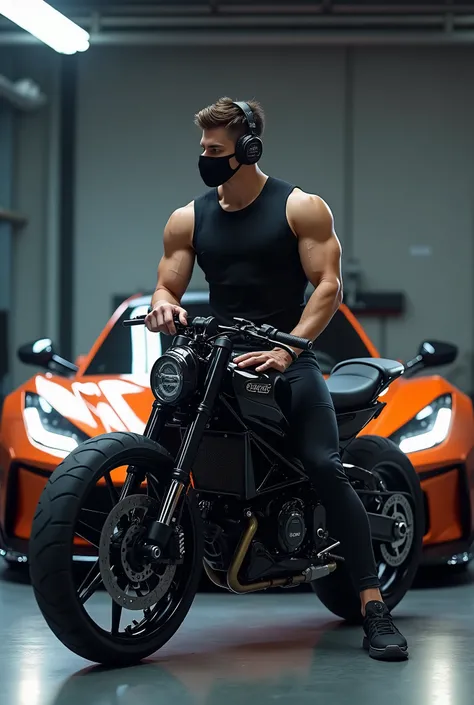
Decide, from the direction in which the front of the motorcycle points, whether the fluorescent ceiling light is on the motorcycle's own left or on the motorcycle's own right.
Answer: on the motorcycle's own right

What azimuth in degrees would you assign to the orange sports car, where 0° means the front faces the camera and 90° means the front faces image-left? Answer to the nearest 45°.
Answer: approximately 0°

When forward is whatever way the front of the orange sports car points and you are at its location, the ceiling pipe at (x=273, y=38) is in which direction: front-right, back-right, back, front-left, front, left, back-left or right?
back

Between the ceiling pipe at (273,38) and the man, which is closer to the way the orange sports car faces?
the man

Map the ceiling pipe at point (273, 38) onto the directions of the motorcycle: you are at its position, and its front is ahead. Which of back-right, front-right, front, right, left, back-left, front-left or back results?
back-right

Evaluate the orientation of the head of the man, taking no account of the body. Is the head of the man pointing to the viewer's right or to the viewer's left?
to the viewer's left

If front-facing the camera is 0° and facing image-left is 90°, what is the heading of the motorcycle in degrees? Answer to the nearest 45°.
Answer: approximately 45°

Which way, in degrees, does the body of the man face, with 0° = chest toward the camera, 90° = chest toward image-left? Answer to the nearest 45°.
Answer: approximately 45°

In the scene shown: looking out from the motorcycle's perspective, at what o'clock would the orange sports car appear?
The orange sports car is roughly at 4 o'clock from the motorcycle.
